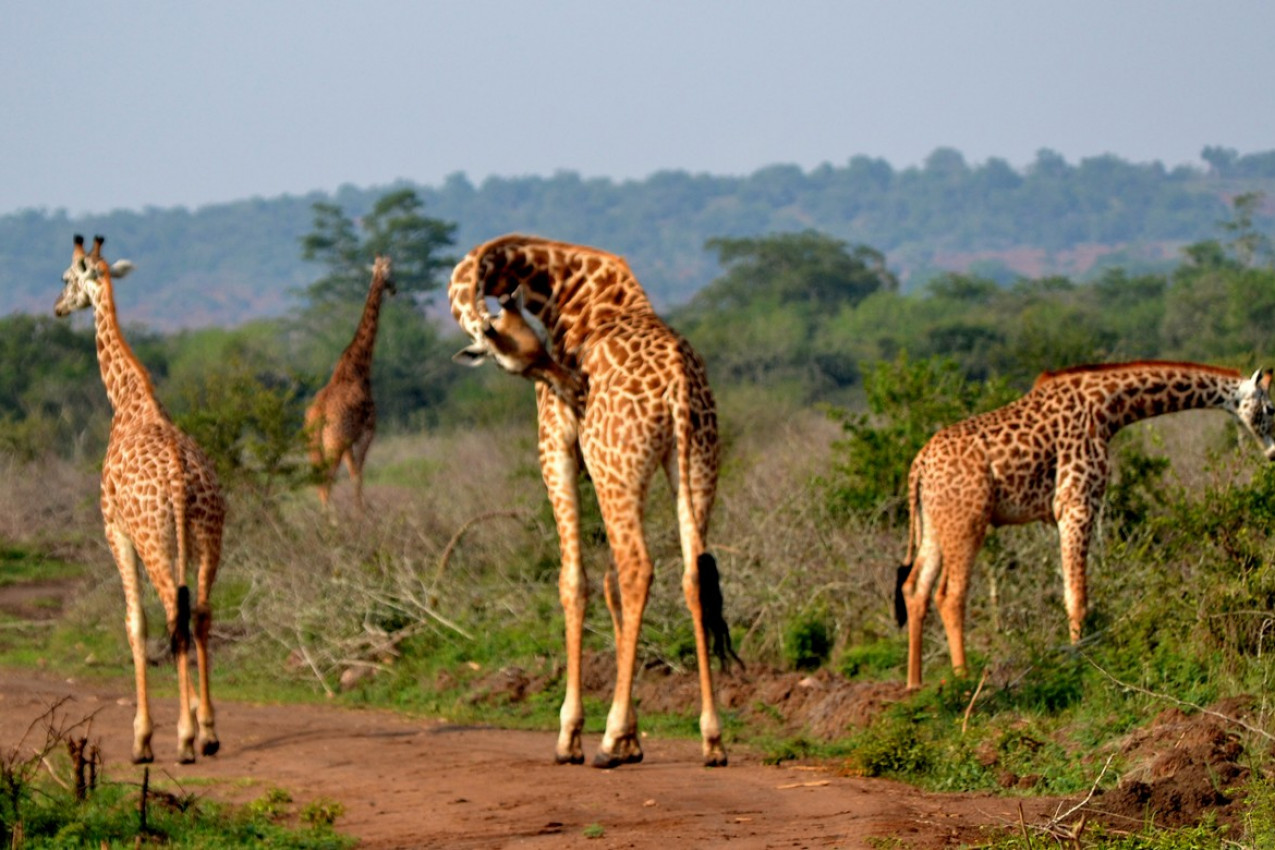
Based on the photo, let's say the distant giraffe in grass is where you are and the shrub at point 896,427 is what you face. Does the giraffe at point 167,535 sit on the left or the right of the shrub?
right

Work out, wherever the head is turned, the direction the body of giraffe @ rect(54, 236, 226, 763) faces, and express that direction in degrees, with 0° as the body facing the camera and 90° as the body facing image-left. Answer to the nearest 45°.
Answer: approximately 135°

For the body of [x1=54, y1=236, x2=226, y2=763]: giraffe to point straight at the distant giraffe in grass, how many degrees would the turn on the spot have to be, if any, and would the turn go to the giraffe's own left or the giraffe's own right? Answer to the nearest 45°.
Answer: approximately 45° to the giraffe's own right

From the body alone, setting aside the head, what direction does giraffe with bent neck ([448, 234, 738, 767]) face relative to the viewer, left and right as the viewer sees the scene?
facing away from the viewer and to the left of the viewer

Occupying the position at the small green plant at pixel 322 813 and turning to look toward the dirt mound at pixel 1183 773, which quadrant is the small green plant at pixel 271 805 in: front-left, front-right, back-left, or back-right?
back-left
